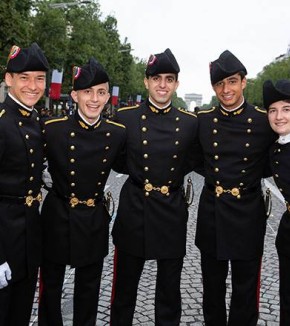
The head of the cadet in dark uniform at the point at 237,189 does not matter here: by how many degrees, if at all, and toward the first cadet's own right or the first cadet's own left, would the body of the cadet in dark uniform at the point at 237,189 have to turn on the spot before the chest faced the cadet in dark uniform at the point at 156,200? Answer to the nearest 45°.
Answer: approximately 90° to the first cadet's own right

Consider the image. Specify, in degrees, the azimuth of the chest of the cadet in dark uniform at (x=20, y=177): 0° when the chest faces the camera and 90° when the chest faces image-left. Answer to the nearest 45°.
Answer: approximately 315°

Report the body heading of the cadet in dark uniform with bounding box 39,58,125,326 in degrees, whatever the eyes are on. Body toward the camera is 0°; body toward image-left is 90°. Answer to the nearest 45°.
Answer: approximately 0°

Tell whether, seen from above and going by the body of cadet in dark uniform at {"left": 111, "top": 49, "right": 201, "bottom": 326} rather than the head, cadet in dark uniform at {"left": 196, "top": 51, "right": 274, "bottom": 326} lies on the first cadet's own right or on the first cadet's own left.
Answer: on the first cadet's own left

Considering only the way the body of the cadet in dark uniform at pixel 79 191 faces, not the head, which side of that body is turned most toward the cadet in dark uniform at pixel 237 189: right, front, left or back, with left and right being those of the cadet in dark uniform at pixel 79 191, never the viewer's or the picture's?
left
